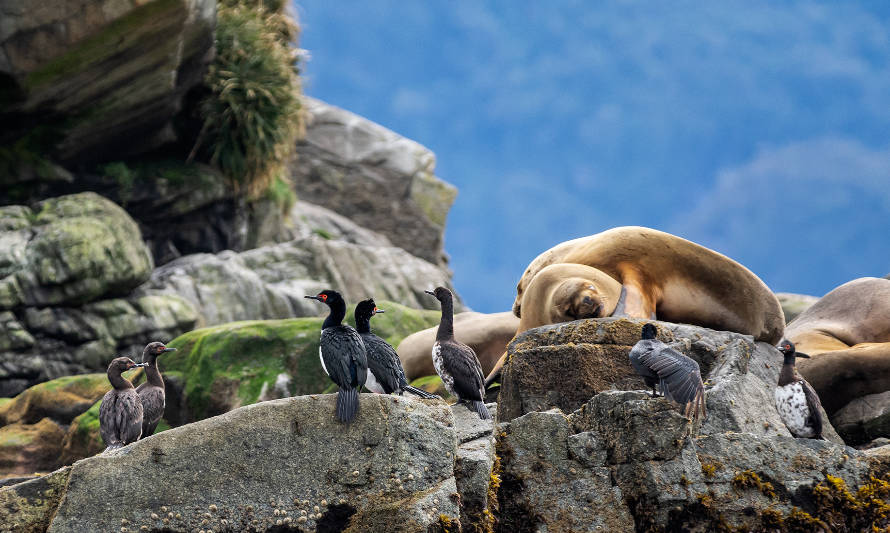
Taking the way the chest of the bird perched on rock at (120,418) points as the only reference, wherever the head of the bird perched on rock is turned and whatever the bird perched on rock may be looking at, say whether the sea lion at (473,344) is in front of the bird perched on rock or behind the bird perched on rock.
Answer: in front

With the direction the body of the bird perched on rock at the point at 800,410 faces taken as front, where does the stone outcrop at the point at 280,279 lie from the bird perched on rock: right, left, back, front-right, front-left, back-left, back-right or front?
right

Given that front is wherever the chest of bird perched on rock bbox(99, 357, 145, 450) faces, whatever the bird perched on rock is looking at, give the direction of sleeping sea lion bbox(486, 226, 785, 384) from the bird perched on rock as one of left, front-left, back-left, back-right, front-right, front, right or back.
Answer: front-right

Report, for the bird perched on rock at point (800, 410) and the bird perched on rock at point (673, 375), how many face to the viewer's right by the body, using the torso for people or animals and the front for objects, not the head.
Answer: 0

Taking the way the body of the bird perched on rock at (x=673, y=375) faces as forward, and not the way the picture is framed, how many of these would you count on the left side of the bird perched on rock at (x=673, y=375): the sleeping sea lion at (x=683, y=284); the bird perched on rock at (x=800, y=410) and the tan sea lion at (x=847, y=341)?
0

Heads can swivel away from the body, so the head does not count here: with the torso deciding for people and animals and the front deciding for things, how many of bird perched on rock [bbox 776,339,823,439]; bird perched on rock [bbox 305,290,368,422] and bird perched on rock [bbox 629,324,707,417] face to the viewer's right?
0

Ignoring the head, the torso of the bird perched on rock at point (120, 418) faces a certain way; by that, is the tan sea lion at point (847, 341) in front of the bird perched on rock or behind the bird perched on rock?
in front

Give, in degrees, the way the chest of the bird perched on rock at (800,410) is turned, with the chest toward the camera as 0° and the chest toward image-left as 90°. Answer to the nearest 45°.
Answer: approximately 45°

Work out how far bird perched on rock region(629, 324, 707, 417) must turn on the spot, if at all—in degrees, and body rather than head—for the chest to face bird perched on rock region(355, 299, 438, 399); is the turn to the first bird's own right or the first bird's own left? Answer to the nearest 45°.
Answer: approximately 45° to the first bird's own left

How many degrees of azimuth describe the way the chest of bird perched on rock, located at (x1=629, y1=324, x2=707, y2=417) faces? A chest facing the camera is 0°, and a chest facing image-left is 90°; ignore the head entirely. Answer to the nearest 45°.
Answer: approximately 135°
